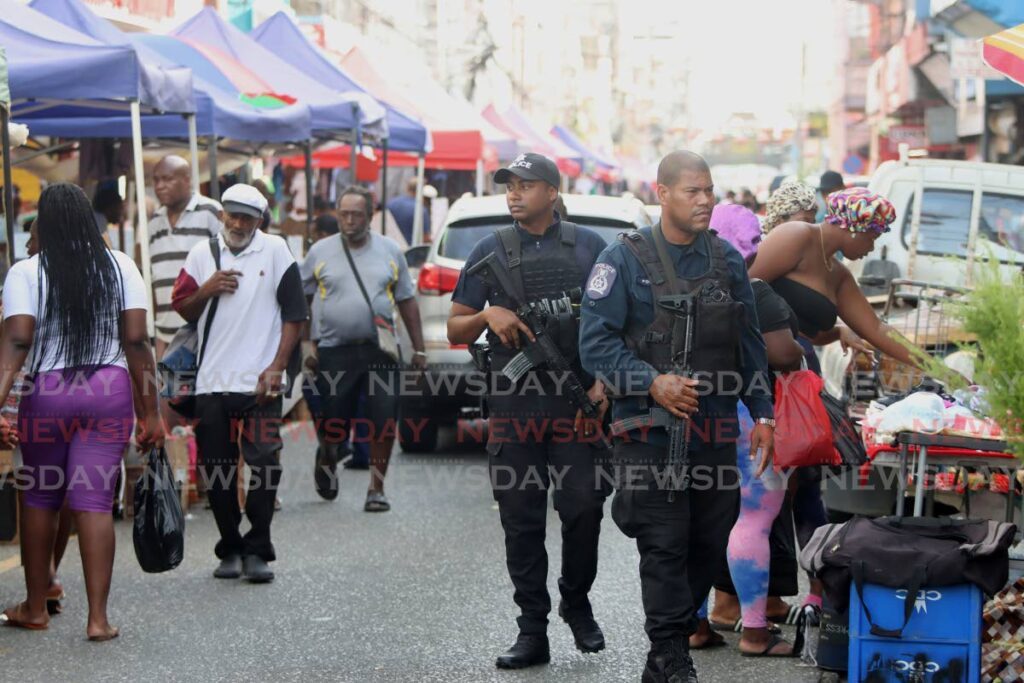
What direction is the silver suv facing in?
away from the camera

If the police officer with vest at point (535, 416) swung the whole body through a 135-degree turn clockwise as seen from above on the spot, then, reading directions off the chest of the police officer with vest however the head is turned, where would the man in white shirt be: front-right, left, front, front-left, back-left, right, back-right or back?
front

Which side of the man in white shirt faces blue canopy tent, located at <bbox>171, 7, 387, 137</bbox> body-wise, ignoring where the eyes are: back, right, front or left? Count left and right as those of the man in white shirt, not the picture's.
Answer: back

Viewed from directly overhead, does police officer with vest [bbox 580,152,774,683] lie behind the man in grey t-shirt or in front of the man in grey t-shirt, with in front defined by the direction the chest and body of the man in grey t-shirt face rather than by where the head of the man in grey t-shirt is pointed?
in front

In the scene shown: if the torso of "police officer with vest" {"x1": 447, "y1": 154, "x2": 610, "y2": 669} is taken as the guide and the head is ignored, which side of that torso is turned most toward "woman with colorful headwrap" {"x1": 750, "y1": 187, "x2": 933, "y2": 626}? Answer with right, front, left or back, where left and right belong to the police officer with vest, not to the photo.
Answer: left

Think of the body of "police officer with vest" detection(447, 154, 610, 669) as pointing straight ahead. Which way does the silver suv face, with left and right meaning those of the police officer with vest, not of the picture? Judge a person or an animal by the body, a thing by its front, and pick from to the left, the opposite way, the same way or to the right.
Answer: the opposite way

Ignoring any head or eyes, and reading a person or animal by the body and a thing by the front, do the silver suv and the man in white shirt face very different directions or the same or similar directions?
very different directions

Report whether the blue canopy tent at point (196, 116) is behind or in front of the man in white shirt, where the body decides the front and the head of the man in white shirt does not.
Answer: behind

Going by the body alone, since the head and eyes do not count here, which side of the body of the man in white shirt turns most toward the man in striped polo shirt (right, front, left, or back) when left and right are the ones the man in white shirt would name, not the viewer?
back

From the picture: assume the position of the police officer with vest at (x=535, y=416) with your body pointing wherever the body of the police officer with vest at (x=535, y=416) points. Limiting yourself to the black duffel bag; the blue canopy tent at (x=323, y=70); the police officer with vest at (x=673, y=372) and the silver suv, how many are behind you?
2

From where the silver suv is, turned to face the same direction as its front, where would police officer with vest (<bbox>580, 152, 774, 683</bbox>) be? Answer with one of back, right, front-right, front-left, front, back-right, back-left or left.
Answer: back

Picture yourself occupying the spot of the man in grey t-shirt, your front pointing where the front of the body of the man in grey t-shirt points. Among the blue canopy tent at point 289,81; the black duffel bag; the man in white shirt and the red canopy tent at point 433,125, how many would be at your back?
2

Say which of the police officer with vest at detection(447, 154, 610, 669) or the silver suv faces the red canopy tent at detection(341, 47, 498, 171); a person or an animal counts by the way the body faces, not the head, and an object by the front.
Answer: the silver suv

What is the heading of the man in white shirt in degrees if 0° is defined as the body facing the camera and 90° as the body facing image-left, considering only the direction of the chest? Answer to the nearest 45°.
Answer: approximately 0°
